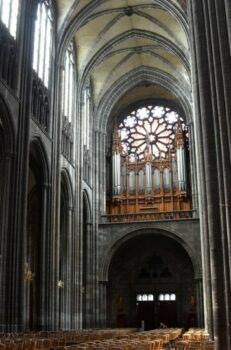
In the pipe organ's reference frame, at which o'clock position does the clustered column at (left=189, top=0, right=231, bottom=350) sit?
The clustered column is roughly at 12 o'clock from the pipe organ.

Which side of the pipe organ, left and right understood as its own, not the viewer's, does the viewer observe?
front
